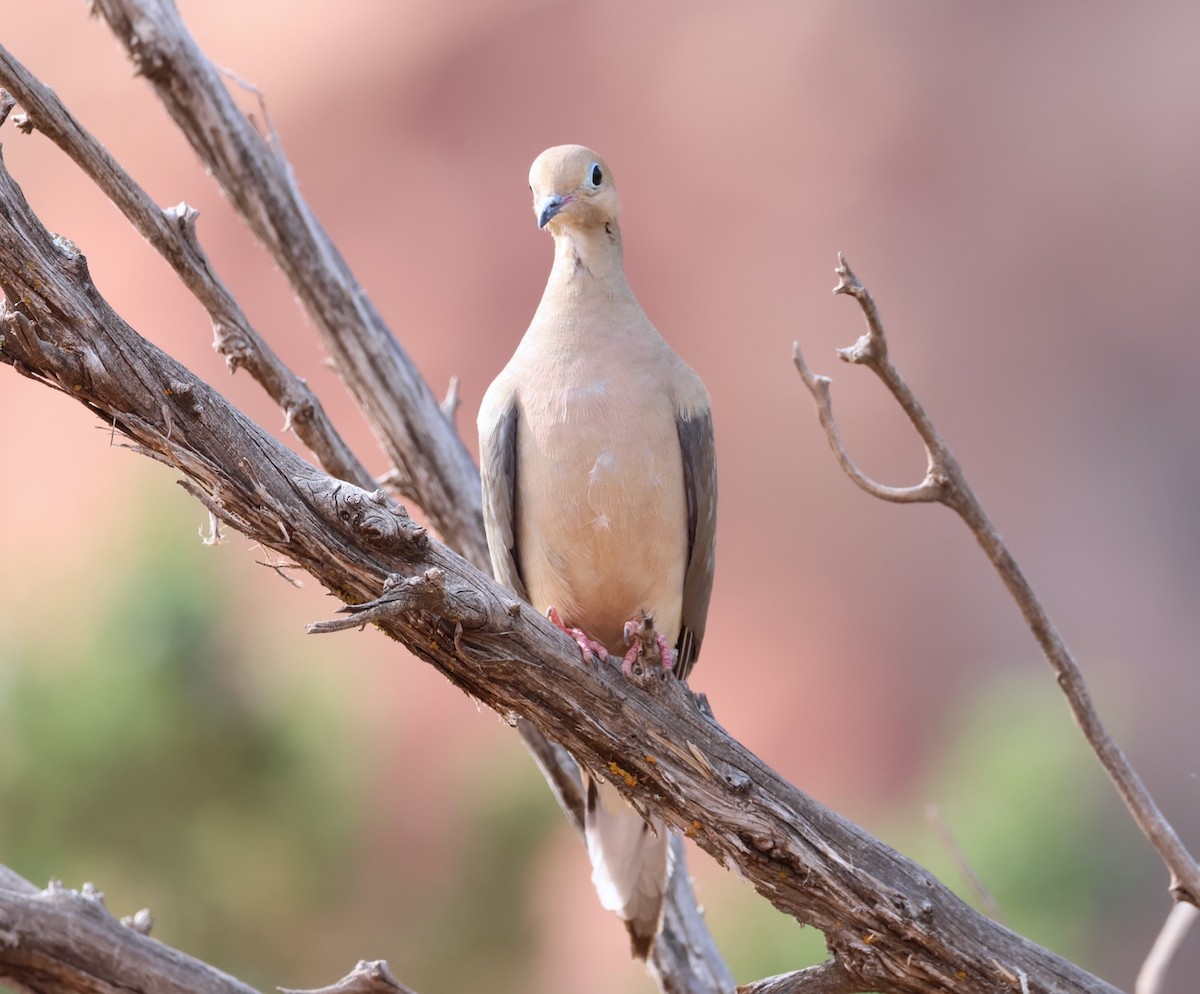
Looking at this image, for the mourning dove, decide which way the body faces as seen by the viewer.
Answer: toward the camera

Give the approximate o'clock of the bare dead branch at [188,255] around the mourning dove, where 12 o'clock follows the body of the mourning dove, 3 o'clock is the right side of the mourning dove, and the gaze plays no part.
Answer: The bare dead branch is roughly at 3 o'clock from the mourning dove.
